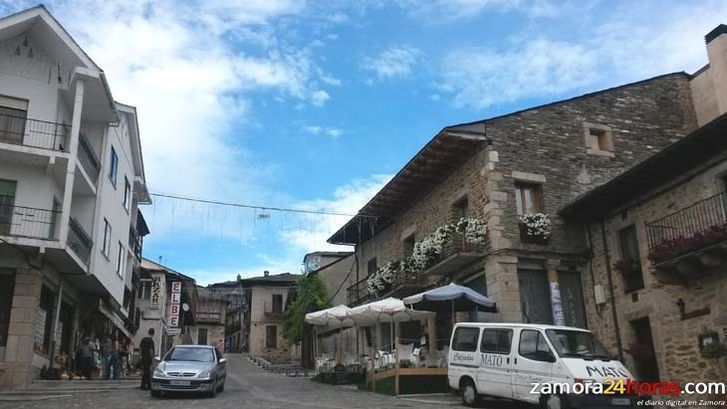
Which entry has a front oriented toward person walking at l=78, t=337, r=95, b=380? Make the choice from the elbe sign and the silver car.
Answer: the elbe sign

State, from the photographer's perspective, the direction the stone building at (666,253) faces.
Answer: facing the viewer and to the left of the viewer

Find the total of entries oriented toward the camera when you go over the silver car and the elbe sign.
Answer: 2

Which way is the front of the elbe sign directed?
toward the camera

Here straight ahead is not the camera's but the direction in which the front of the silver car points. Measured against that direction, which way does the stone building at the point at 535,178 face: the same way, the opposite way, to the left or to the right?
to the right

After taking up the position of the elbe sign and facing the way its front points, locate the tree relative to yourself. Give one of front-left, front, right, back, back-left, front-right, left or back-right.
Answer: front-left

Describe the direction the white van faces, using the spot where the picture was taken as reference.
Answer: facing the viewer and to the right of the viewer

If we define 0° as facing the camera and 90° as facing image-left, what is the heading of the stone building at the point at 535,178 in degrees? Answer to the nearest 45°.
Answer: approximately 45°

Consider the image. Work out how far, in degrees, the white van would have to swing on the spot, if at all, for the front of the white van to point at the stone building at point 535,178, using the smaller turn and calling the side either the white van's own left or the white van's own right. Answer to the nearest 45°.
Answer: approximately 135° to the white van's own left

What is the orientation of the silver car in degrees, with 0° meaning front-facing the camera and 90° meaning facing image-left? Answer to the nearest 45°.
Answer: approximately 0°

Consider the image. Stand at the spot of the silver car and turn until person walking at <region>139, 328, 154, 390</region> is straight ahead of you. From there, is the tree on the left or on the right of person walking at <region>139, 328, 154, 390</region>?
right

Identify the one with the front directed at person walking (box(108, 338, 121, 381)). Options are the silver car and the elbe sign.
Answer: the elbe sign

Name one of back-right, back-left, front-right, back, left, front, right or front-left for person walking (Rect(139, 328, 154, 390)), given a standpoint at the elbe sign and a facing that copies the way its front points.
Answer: front

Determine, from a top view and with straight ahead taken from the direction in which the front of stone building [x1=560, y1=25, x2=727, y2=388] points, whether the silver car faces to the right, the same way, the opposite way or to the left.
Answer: to the left

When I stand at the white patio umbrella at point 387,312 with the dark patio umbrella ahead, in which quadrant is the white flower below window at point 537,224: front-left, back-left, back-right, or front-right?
front-left
